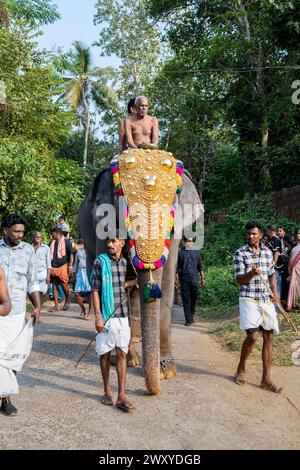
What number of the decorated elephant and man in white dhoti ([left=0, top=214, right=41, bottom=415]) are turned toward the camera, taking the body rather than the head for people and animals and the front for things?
2

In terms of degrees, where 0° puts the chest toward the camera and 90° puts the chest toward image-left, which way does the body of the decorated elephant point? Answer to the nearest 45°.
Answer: approximately 0°

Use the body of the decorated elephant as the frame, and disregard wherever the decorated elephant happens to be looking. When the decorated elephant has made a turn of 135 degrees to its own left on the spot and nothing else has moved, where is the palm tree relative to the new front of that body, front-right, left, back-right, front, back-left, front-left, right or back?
front-left

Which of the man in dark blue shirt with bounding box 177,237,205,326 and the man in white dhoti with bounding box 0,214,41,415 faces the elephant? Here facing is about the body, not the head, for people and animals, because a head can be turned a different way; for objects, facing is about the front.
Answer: the man in dark blue shirt

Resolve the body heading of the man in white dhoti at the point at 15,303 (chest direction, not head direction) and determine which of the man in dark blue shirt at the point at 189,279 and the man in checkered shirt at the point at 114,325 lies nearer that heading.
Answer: the man in checkered shirt

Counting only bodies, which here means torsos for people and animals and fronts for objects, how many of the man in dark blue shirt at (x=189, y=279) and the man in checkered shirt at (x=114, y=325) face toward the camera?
2

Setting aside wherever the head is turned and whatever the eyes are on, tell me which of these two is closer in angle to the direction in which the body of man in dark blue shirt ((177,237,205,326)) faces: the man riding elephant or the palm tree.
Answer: the man riding elephant
